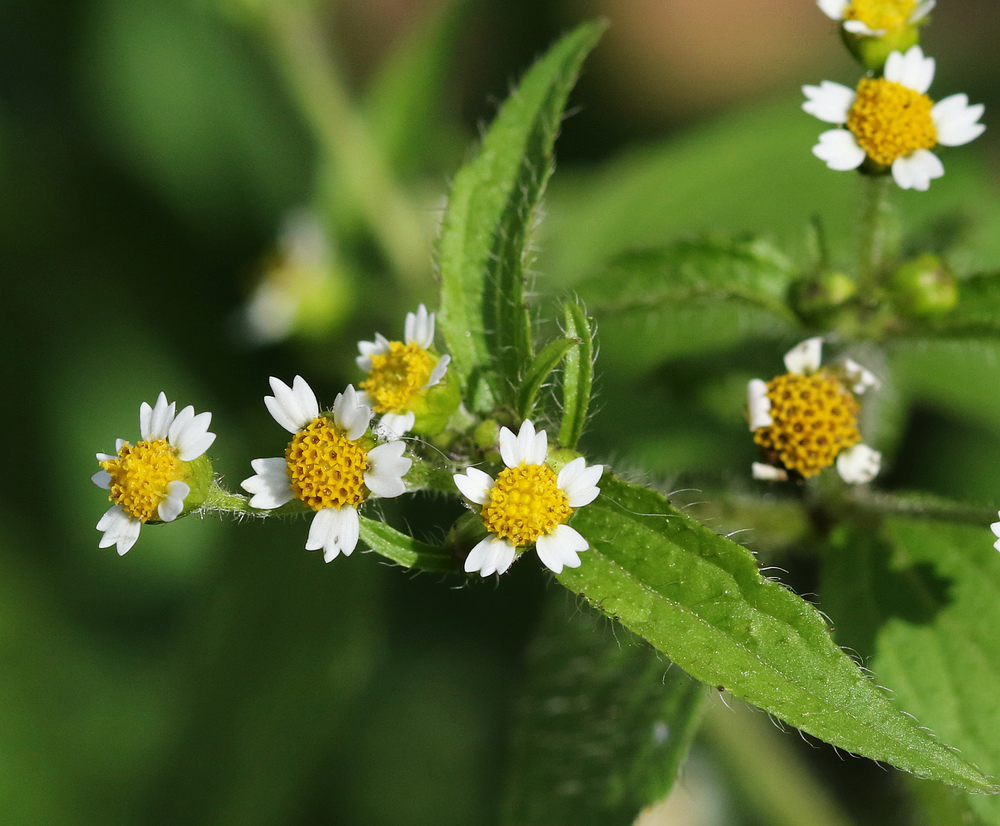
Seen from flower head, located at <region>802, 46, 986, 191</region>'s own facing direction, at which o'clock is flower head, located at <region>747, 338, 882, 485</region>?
flower head, located at <region>747, 338, 882, 485</region> is roughly at 1 o'clock from flower head, located at <region>802, 46, 986, 191</region>.

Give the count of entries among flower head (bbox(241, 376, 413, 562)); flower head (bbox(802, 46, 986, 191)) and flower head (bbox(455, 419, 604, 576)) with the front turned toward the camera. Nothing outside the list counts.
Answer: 3

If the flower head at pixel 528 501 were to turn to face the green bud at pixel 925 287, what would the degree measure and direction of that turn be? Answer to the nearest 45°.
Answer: approximately 90° to its left

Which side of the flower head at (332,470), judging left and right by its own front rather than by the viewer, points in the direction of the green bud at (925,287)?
left

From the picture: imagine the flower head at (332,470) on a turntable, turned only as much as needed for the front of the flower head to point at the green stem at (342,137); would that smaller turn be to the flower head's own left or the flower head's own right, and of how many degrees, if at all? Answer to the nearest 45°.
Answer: approximately 180°

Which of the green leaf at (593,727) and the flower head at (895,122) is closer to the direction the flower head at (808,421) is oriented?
the green leaf

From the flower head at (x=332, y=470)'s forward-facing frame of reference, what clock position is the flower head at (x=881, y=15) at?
the flower head at (x=881, y=15) is roughly at 9 o'clock from the flower head at (x=332, y=470).
